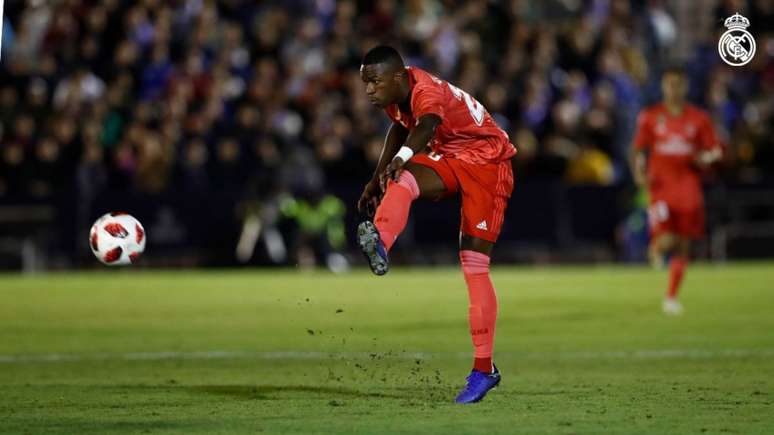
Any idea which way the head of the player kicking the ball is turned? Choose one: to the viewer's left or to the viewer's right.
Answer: to the viewer's left

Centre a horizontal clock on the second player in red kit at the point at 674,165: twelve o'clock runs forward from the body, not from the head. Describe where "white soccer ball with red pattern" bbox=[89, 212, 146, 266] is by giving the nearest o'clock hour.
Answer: The white soccer ball with red pattern is roughly at 1 o'clock from the second player in red kit.

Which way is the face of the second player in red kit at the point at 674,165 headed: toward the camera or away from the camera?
toward the camera

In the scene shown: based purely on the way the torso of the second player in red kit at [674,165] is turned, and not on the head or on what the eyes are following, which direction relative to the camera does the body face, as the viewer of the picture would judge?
toward the camera

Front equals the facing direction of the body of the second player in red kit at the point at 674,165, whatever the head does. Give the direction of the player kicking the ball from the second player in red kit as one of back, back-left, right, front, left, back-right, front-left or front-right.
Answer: front

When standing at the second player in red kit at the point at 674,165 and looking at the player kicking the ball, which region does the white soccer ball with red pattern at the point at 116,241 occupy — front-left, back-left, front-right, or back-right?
front-right
